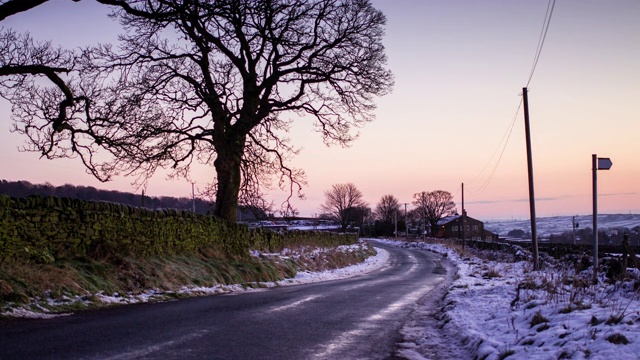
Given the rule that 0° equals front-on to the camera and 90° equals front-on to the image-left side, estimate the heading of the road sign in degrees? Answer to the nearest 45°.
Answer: approximately 0°
